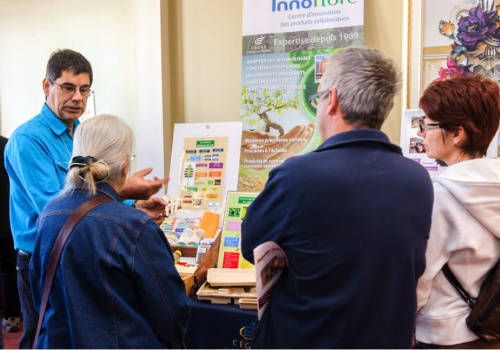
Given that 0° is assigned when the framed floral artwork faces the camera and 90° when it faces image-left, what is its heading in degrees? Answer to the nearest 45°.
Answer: approximately 0°

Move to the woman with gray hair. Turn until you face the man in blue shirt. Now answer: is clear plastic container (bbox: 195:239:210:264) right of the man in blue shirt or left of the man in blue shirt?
right

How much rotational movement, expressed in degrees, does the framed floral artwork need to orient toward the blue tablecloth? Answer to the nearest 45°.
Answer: approximately 45° to its right

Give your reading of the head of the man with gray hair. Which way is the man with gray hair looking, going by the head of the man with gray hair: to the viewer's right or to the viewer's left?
to the viewer's left

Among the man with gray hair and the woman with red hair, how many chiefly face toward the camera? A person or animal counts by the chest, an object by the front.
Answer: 0

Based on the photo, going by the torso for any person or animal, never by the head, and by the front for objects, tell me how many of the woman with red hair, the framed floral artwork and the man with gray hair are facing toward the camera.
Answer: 1

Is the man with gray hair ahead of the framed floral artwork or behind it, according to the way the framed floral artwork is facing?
ahead

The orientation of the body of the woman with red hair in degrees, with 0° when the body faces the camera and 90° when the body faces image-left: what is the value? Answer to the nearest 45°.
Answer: approximately 135°

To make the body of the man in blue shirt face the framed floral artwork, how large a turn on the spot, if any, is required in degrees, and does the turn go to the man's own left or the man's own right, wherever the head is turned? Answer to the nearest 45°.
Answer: approximately 45° to the man's own left
